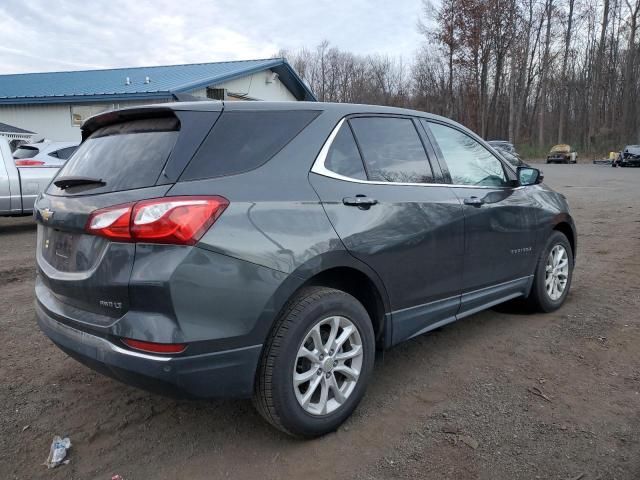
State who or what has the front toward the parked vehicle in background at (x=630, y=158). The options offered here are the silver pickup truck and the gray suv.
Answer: the gray suv

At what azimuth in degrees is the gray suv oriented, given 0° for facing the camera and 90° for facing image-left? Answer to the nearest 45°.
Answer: approximately 225°

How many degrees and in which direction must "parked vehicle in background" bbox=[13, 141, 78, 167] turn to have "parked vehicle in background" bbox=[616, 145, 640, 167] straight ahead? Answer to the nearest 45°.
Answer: approximately 45° to its right

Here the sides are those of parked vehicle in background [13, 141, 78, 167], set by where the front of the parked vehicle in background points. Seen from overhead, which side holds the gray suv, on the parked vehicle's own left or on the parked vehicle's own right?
on the parked vehicle's own right

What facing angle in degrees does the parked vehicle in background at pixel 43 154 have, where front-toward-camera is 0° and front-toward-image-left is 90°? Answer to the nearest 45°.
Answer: approximately 225°
